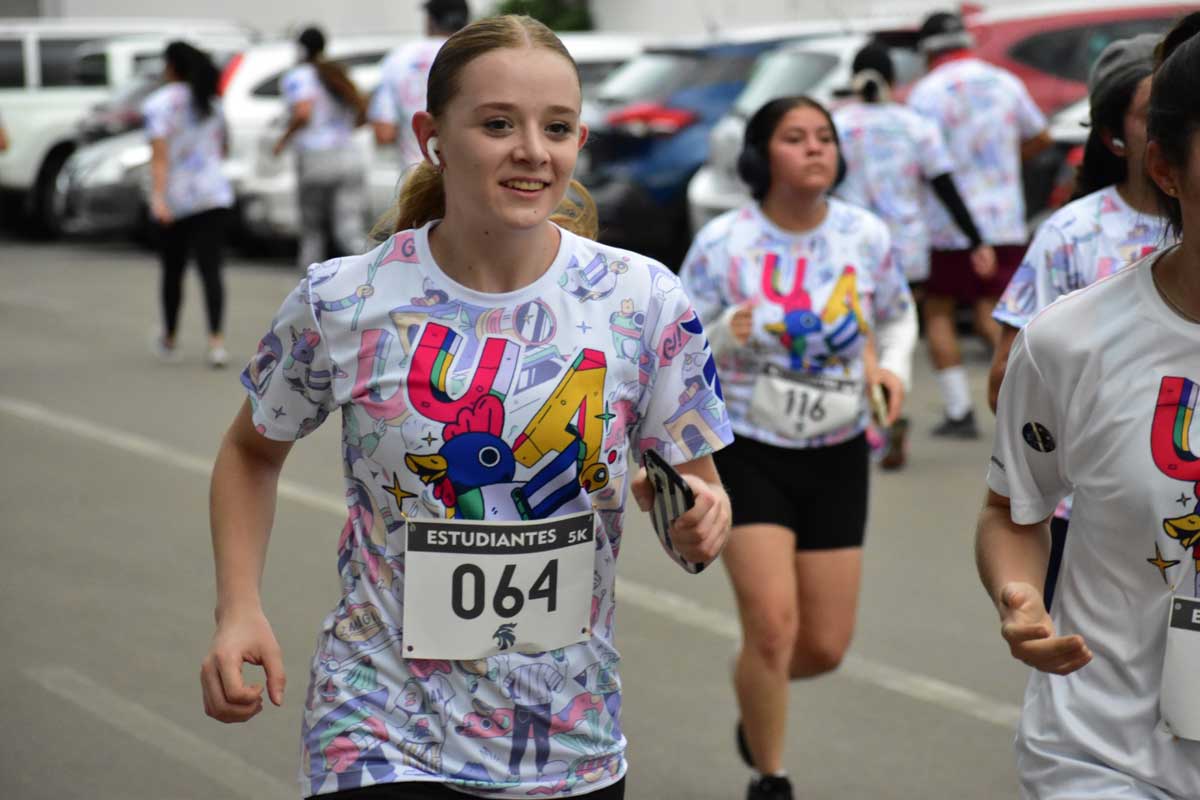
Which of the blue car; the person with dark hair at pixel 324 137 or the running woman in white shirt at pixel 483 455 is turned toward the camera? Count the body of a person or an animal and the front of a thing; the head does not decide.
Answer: the running woman in white shirt

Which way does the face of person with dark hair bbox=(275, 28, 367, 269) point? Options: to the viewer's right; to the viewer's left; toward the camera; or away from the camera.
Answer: away from the camera

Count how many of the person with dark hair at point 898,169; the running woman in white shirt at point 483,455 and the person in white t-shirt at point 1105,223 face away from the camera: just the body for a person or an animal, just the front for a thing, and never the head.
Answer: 1

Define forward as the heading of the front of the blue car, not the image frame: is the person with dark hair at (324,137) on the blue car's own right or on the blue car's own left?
on the blue car's own left

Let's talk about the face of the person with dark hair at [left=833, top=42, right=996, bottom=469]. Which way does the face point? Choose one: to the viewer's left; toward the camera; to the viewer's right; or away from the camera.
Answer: away from the camera

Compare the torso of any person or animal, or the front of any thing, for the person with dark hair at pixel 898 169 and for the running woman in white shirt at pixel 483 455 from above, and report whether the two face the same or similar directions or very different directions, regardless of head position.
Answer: very different directions

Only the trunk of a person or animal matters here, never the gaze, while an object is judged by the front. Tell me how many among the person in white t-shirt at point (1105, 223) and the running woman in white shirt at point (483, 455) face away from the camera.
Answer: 0

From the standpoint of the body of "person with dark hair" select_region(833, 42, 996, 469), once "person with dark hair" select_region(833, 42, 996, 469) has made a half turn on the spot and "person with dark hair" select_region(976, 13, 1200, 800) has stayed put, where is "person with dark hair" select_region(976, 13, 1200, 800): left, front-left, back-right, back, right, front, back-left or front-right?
front

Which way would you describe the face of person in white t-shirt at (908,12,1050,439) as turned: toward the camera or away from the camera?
away from the camera

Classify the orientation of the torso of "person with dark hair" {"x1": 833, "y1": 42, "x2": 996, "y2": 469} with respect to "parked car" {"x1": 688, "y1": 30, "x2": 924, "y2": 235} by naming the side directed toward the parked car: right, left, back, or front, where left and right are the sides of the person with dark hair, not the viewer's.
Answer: front

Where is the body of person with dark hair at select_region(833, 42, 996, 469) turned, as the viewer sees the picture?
away from the camera

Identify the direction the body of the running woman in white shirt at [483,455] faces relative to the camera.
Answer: toward the camera

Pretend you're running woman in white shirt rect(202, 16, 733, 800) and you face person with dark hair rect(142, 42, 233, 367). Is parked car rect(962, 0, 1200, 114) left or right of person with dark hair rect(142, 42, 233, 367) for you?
right
